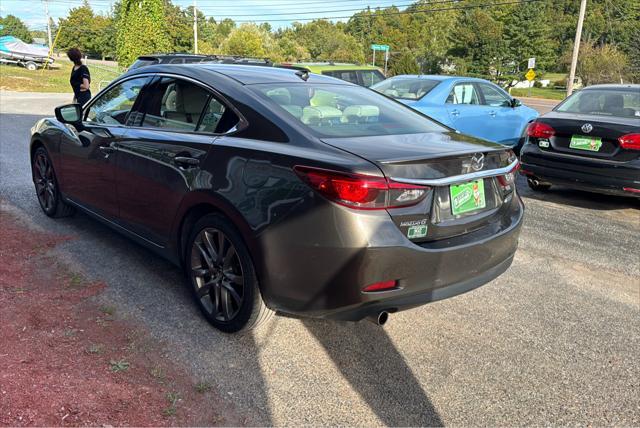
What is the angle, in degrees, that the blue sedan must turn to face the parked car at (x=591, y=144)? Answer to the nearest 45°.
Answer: approximately 90° to its right

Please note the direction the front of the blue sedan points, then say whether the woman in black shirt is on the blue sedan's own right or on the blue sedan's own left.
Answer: on the blue sedan's own left

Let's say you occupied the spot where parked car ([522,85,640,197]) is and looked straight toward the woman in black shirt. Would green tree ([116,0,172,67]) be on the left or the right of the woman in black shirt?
right

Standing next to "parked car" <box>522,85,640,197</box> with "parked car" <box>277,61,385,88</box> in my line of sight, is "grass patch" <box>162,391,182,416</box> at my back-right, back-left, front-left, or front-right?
back-left

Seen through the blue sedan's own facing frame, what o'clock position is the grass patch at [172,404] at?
The grass patch is roughly at 5 o'clock from the blue sedan.

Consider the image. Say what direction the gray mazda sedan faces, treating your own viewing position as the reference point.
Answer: facing away from the viewer and to the left of the viewer

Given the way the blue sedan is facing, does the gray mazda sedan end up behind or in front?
behind

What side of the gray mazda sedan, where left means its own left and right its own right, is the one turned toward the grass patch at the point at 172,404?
left

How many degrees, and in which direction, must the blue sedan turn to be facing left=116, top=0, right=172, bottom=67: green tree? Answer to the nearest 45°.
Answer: approximately 90° to its left

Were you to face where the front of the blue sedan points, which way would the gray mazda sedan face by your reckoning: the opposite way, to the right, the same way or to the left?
to the left

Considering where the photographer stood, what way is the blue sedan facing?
facing away from the viewer and to the right of the viewer

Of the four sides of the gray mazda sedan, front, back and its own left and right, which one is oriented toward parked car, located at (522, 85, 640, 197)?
right
